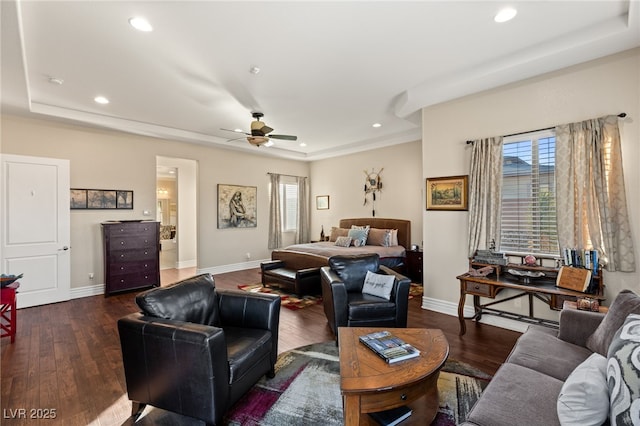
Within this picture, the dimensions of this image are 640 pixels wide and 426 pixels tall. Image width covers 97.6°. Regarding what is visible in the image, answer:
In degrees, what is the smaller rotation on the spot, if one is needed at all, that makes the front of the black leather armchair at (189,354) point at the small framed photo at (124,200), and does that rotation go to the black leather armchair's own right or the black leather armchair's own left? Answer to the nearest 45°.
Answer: approximately 135° to the black leather armchair's own left

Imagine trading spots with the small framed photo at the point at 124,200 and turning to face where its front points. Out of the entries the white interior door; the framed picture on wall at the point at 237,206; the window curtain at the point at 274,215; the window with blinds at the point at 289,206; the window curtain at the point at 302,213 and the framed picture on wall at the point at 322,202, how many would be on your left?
5

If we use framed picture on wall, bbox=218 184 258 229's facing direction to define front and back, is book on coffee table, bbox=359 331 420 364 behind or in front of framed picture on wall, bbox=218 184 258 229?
in front

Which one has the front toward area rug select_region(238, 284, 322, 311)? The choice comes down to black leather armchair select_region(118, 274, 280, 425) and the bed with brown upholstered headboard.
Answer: the bed with brown upholstered headboard

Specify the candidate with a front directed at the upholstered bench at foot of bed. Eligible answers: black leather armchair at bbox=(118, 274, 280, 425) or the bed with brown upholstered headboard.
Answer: the bed with brown upholstered headboard

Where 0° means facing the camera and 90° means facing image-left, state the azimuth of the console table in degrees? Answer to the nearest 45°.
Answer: approximately 45°

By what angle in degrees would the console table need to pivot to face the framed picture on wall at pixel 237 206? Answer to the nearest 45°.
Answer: approximately 45° to its right

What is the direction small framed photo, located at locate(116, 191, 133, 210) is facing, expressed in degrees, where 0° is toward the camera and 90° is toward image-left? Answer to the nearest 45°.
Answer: approximately 0°

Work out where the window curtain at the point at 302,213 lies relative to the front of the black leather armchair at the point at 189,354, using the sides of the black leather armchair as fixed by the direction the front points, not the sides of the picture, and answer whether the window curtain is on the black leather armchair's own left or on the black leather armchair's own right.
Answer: on the black leather armchair's own left

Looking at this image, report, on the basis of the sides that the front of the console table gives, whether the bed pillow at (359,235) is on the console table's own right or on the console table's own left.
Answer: on the console table's own right

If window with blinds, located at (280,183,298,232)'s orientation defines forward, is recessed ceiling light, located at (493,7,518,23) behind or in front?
in front

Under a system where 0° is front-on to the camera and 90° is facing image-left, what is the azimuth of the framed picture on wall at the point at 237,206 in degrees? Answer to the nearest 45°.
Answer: approximately 315°

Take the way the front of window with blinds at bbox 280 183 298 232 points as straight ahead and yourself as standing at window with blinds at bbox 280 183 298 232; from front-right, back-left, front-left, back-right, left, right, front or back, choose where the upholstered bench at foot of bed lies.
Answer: front-right
